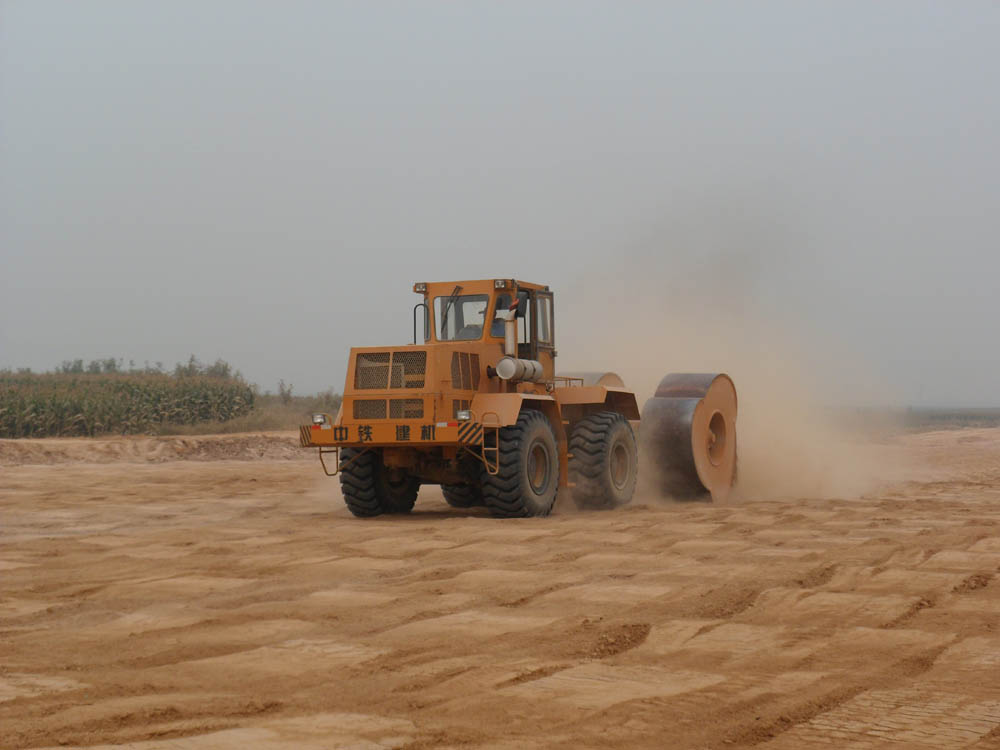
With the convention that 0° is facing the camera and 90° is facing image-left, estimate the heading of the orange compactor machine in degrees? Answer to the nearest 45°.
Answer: approximately 45°
